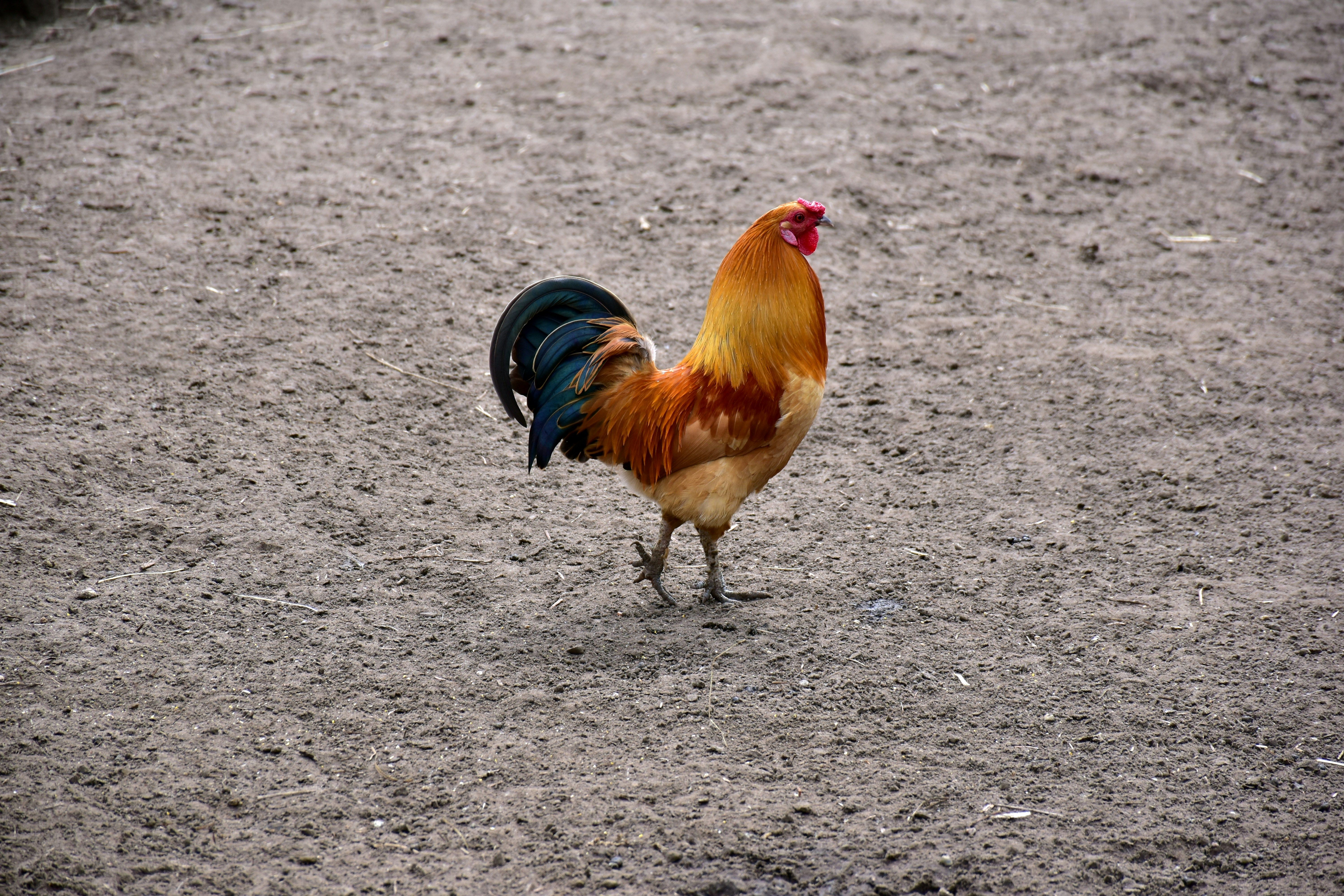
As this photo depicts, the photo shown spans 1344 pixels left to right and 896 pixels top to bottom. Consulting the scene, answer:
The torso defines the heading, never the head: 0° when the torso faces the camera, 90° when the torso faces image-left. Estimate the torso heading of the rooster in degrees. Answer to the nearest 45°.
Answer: approximately 270°
